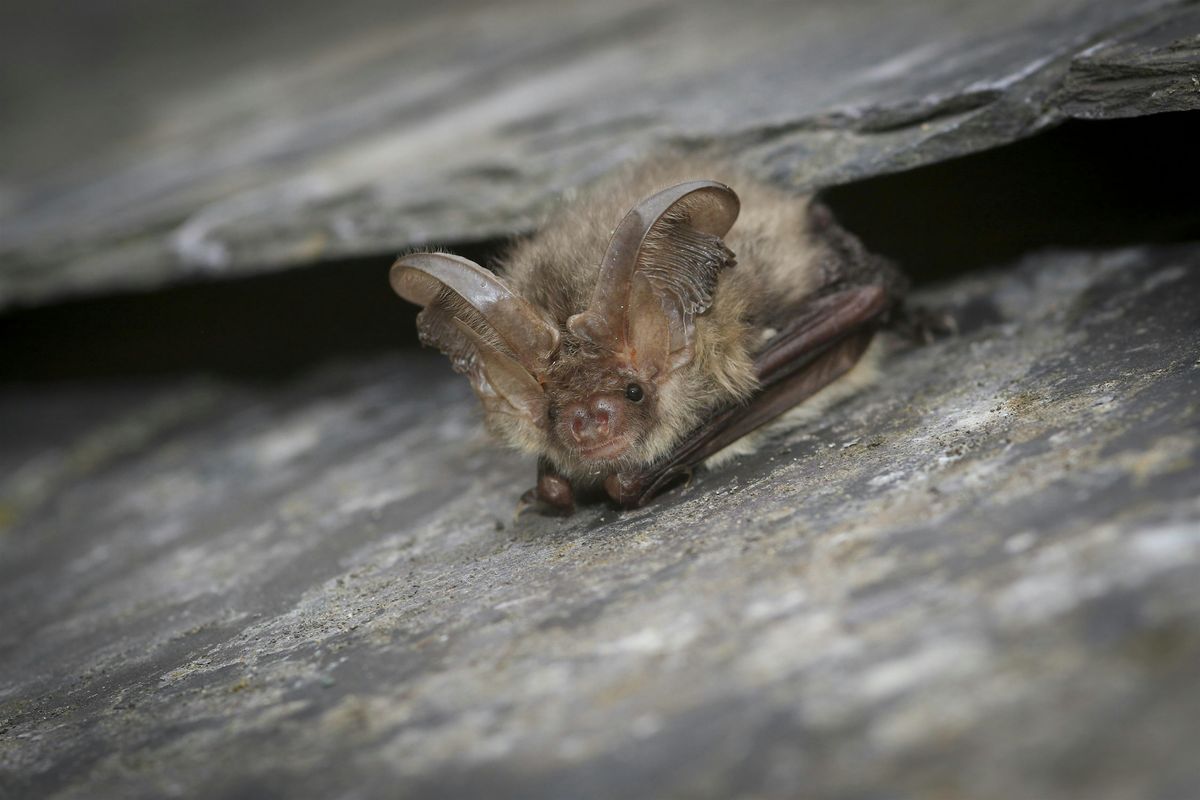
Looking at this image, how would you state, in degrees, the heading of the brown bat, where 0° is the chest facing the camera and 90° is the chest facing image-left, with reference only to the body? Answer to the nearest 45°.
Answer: approximately 45°
